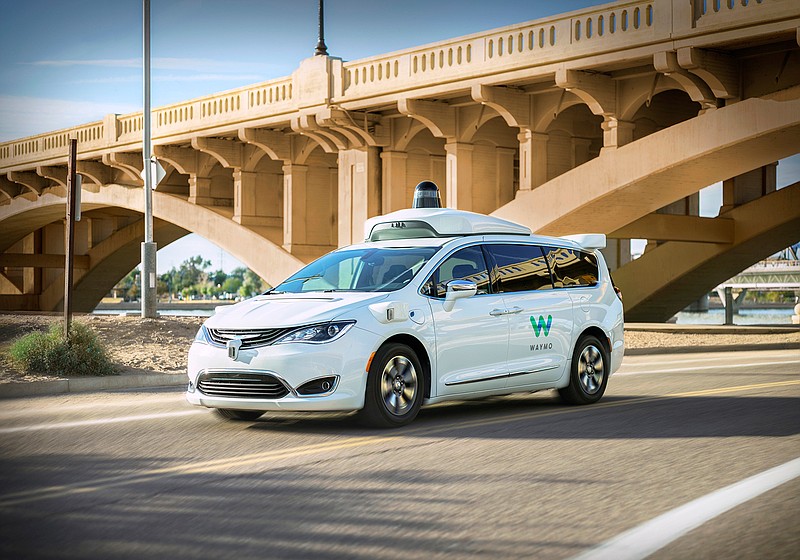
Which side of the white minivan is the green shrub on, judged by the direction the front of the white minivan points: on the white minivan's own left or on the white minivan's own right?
on the white minivan's own right

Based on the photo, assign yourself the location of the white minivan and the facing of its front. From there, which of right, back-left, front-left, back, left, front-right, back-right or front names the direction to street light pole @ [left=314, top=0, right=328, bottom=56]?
back-right

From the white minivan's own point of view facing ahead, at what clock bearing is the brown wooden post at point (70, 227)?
The brown wooden post is roughly at 3 o'clock from the white minivan.

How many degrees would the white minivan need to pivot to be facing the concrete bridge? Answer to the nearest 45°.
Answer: approximately 135° to its right

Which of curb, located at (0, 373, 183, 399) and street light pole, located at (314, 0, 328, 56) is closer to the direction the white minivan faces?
the curb

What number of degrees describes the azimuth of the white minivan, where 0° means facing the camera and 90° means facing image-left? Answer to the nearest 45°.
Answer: approximately 45°

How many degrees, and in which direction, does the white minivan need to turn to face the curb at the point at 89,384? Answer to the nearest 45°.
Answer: approximately 90° to its right

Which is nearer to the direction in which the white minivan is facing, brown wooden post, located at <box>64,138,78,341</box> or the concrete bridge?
the brown wooden post

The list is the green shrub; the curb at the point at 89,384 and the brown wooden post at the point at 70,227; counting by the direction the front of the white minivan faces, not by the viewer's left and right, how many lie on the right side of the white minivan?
3
